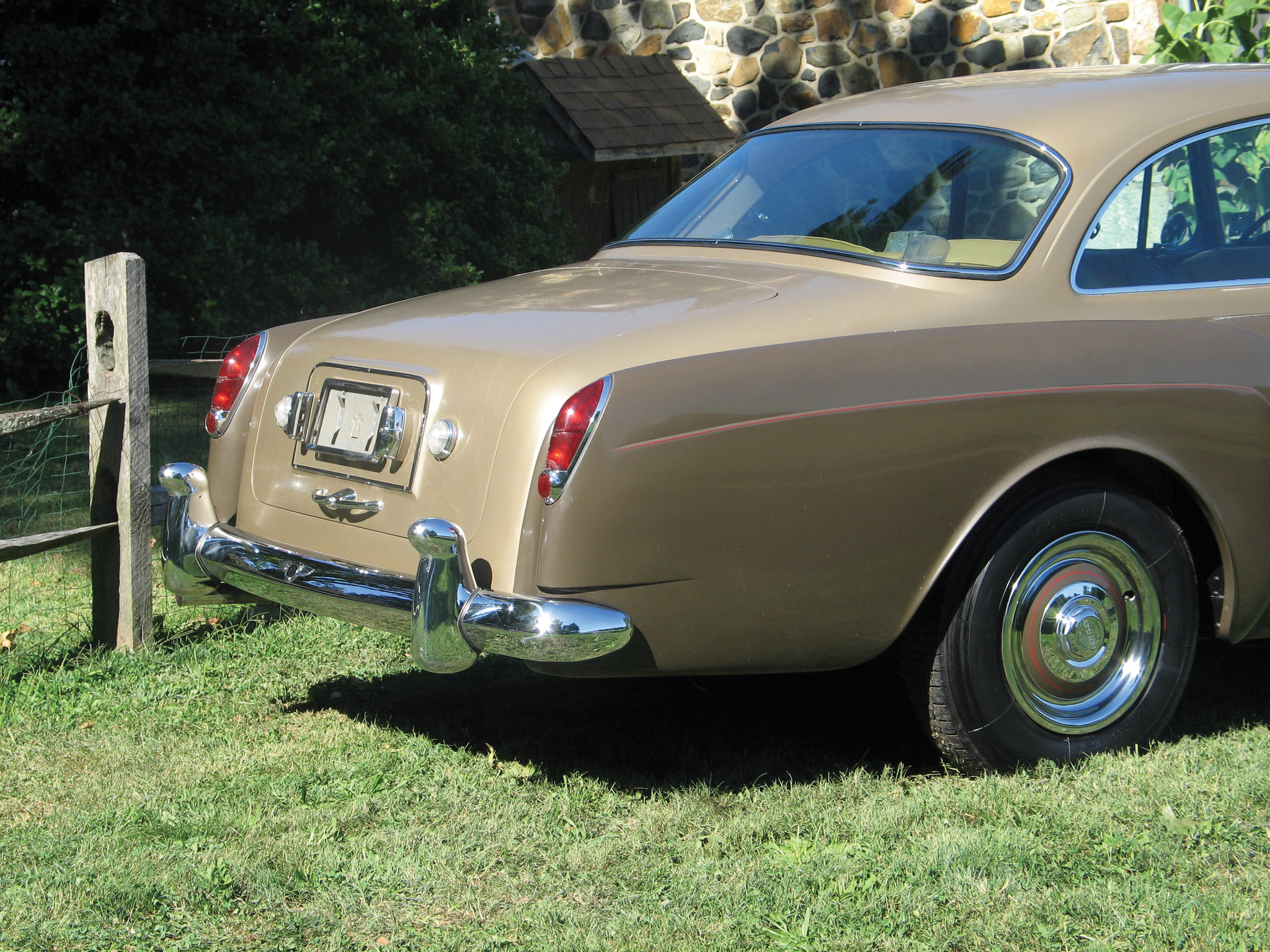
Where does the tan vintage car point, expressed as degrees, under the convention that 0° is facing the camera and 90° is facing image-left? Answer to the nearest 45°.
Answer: approximately 225°

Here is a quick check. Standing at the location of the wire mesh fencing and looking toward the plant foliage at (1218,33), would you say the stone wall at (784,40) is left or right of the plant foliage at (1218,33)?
left

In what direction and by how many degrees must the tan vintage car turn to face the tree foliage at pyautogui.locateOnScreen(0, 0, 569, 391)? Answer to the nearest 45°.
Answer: approximately 90° to its left
